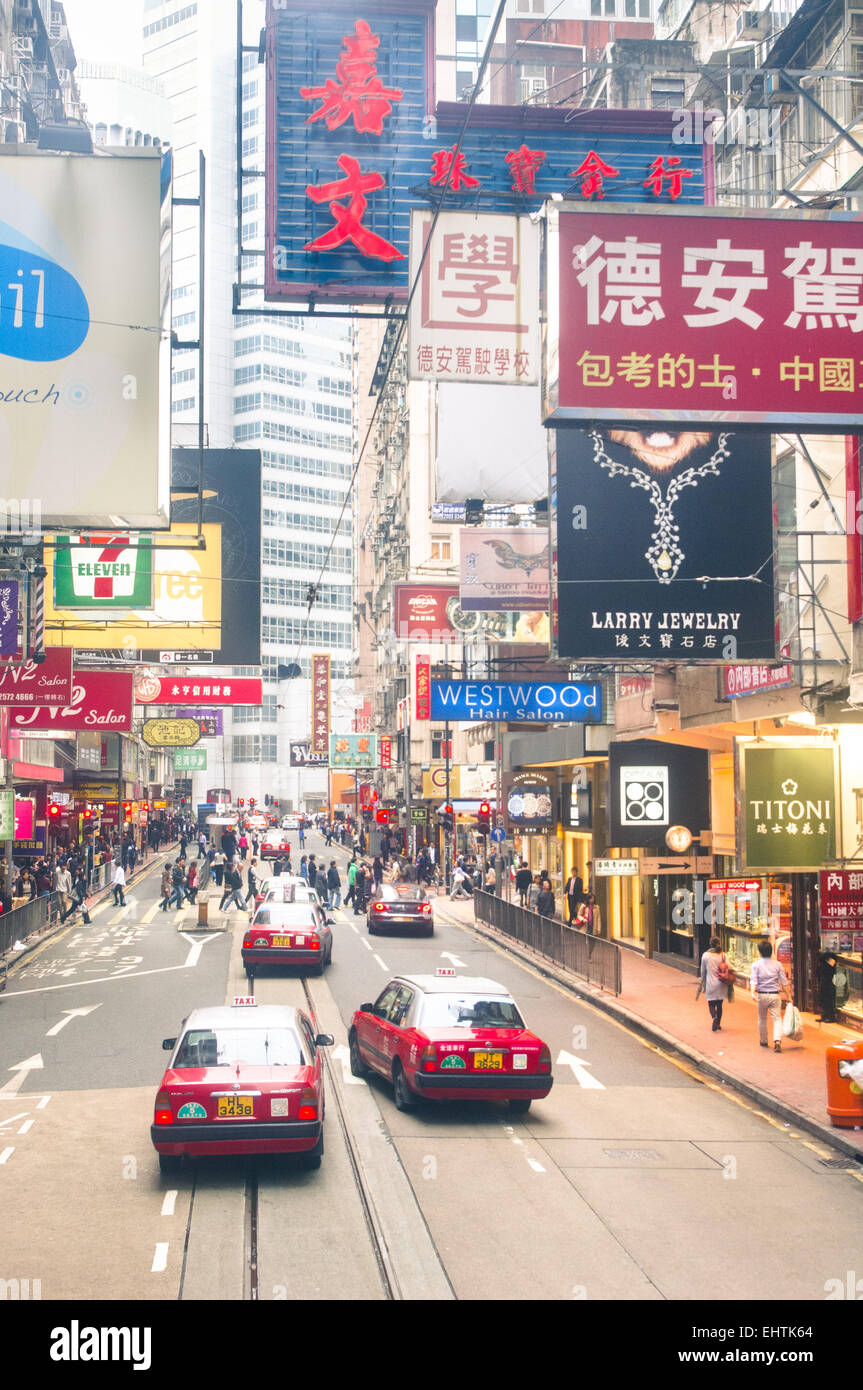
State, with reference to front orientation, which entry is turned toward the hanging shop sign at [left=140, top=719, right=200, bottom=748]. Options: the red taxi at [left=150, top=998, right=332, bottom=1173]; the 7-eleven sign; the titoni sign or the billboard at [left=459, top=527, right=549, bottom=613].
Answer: the red taxi

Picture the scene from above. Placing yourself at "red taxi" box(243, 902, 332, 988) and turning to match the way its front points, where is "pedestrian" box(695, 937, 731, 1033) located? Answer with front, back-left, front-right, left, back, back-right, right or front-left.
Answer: back-right

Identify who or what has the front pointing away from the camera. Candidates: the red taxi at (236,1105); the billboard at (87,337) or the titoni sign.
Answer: the red taxi

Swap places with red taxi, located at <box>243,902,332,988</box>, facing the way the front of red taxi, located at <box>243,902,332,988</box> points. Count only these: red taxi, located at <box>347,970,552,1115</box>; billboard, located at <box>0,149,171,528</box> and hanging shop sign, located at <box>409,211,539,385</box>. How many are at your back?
3

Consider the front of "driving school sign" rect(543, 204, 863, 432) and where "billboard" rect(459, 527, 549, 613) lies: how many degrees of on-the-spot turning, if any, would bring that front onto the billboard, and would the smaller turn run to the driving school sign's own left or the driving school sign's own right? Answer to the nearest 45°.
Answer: approximately 180°

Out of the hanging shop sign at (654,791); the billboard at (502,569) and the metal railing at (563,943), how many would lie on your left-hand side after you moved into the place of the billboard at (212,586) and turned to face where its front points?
3

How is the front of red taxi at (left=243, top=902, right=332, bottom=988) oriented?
away from the camera
